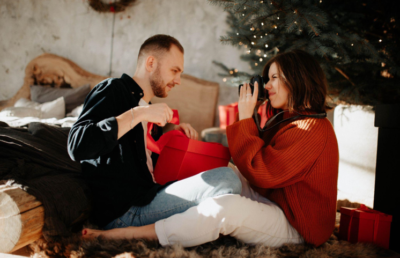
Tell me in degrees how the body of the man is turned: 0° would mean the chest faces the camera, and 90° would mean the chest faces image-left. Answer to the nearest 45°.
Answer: approximately 270°

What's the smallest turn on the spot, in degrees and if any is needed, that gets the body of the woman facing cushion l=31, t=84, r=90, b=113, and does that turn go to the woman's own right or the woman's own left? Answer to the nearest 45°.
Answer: approximately 45° to the woman's own right

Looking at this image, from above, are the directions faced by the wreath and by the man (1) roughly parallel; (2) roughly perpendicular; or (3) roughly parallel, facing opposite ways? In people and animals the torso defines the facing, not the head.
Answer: roughly perpendicular

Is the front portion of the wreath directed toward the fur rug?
yes

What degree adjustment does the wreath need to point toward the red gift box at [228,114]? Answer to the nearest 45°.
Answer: approximately 45° to its left

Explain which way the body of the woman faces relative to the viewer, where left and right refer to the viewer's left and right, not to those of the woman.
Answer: facing to the left of the viewer

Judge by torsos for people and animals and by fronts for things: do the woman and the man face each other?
yes

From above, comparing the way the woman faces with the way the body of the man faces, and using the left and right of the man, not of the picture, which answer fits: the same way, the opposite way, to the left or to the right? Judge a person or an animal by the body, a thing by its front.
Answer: the opposite way
